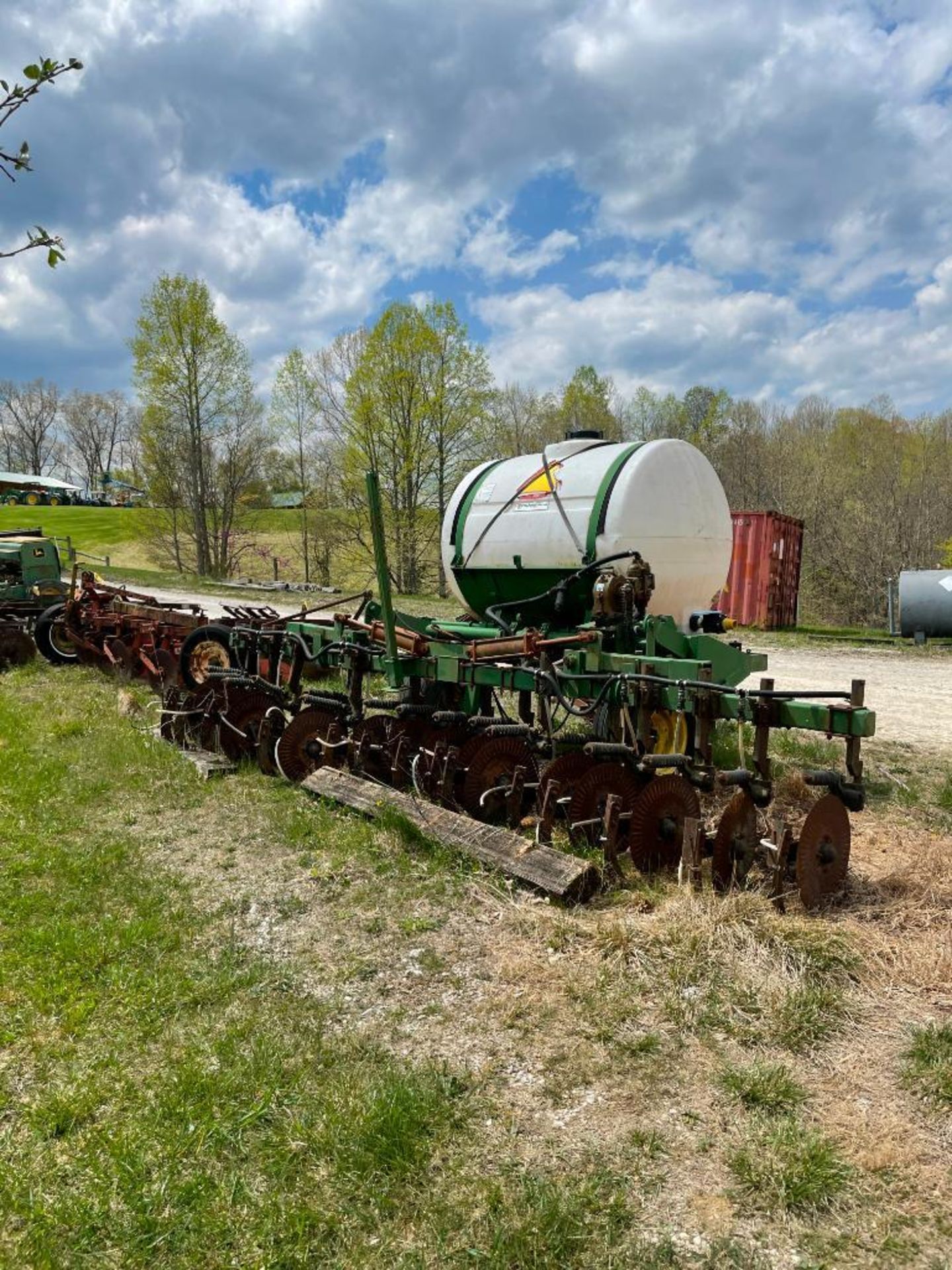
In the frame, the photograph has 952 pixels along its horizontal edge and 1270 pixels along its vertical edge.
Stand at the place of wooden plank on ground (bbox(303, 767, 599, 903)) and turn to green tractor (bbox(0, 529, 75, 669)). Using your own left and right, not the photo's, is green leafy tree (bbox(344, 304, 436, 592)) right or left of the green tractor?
right

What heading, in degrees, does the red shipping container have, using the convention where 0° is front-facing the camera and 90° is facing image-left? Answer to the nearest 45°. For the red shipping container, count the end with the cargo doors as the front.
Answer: approximately 315°

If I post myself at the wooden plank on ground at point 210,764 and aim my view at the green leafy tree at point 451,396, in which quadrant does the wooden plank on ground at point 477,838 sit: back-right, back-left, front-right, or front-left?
back-right

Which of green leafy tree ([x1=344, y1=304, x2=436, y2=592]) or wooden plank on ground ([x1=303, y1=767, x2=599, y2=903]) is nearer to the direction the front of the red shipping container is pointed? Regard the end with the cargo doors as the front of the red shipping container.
the wooden plank on ground

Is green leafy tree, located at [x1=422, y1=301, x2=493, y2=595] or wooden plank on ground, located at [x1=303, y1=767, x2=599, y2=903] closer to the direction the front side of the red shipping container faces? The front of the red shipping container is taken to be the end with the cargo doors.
the wooden plank on ground

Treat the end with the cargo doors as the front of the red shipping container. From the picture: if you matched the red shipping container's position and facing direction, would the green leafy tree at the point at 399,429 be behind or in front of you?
behind

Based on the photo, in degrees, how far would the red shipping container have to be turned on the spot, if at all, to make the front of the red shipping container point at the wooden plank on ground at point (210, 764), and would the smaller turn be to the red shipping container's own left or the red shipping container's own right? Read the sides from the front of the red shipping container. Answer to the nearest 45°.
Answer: approximately 45° to the red shipping container's own right

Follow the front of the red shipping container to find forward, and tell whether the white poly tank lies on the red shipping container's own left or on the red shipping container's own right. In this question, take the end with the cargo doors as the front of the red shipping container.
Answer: on the red shipping container's own right

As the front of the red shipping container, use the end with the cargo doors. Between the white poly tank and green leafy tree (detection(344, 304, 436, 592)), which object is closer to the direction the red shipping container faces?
the white poly tank

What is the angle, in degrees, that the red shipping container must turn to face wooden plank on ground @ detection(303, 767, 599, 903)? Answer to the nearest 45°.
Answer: approximately 45° to its right
